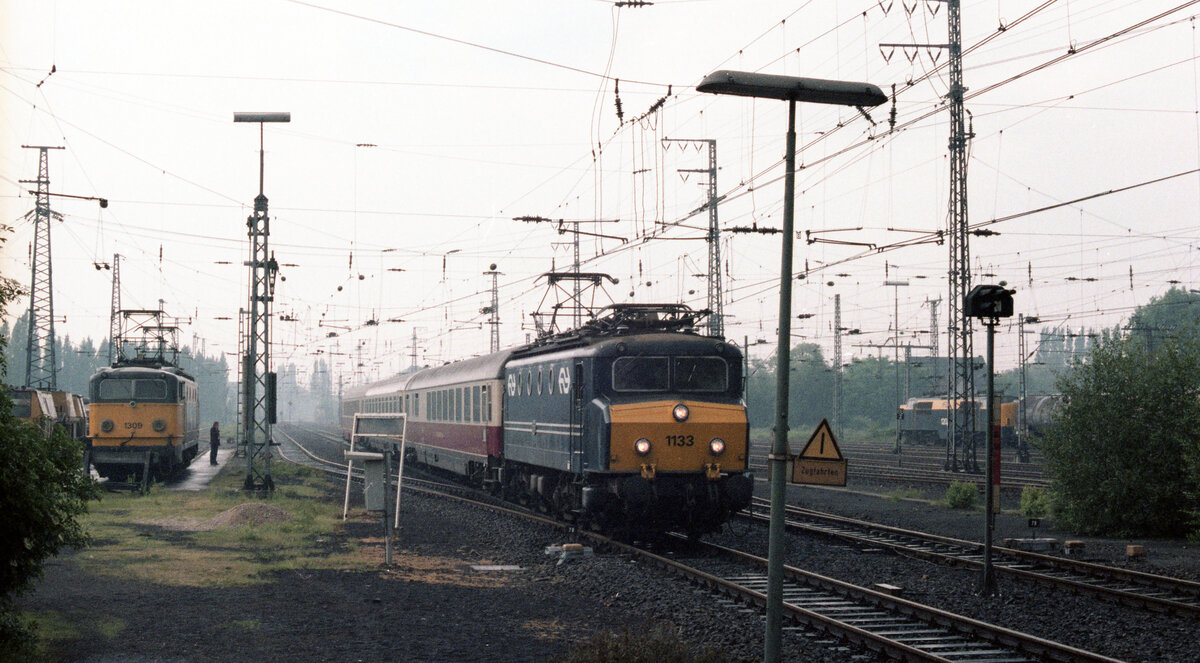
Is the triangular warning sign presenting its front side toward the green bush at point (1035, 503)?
no

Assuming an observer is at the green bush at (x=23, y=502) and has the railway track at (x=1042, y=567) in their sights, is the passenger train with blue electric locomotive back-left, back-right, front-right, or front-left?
front-left

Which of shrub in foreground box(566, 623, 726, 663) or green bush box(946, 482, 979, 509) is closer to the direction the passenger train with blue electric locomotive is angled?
the shrub in foreground

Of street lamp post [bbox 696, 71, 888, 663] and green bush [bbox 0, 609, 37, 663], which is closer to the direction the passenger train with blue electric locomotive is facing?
the street lamp post

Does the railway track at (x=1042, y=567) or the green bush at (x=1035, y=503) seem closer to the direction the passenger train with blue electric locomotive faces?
the railway track

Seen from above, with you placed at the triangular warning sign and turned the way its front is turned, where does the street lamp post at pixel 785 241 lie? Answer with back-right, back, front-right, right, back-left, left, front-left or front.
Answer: front

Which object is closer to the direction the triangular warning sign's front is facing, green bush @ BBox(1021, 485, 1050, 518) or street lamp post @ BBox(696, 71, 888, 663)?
the street lamp post

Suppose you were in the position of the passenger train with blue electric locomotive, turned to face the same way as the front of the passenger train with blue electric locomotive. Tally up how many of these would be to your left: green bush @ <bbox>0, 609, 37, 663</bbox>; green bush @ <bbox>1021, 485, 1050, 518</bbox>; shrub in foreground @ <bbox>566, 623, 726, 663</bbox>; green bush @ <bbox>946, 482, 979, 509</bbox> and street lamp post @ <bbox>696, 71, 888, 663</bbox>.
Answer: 2

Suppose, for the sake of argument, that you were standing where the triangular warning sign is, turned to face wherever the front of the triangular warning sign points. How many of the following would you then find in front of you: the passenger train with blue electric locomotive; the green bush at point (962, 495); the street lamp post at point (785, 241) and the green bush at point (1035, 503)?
1

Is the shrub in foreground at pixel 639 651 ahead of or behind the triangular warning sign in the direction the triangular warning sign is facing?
ahead

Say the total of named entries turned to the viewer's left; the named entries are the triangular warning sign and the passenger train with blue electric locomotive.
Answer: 0

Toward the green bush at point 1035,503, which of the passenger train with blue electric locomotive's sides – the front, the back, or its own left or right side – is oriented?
left

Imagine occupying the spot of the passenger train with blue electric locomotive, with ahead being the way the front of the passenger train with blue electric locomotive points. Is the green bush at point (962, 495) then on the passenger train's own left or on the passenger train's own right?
on the passenger train's own left

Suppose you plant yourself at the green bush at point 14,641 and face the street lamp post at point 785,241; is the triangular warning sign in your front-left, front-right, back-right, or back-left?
front-left

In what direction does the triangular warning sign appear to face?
toward the camera
